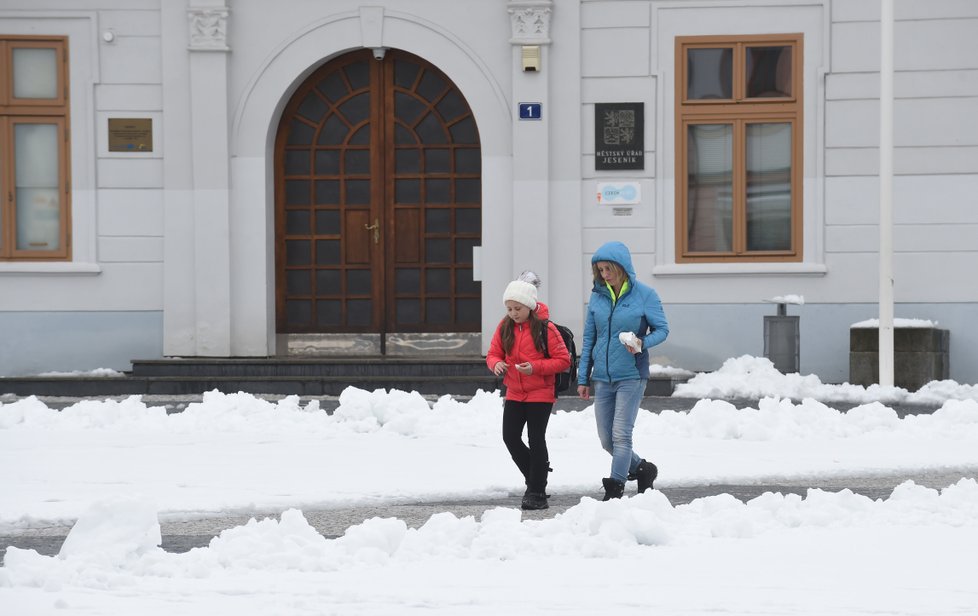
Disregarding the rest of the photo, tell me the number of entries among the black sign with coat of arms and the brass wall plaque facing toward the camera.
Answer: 2

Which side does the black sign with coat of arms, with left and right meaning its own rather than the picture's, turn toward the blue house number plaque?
right

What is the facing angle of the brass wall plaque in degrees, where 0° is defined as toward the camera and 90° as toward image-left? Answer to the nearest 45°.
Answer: approximately 0°

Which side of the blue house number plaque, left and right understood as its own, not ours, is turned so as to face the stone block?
left

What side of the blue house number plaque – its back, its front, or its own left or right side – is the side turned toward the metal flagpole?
left

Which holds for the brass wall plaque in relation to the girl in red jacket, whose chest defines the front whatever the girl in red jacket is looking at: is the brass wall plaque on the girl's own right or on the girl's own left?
on the girl's own right

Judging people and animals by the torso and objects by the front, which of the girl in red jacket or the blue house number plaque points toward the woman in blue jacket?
the blue house number plaque

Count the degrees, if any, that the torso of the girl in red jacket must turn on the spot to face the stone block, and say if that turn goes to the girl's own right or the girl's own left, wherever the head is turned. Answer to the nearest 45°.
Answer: approximately 180°
